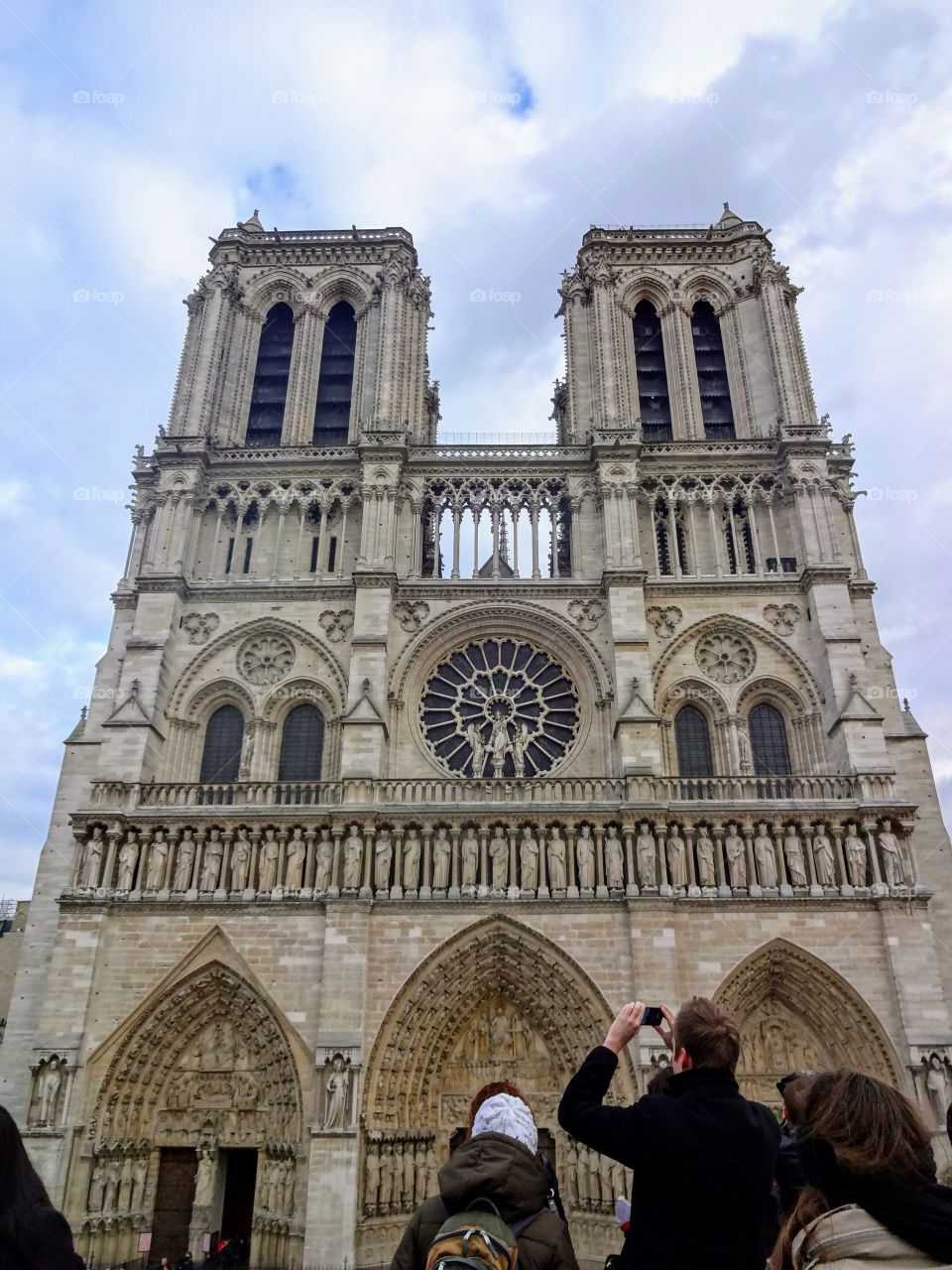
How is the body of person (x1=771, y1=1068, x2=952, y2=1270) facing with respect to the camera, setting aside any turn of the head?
away from the camera

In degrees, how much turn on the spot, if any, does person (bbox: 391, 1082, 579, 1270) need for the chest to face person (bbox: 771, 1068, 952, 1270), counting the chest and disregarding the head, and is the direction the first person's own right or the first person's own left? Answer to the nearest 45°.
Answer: approximately 135° to the first person's own right

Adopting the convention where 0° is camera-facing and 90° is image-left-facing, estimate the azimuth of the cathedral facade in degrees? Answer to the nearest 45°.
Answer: approximately 0°

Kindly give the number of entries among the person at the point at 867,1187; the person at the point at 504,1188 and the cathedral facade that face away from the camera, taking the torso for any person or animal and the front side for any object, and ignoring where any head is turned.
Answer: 2

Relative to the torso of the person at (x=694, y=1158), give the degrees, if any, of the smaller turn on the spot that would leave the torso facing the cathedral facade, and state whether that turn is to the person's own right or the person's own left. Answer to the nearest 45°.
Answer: approximately 45° to the person's own right

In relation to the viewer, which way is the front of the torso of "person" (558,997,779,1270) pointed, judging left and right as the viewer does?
facing away from the viewer and to the left of the viewer

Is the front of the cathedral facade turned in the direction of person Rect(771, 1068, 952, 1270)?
yes

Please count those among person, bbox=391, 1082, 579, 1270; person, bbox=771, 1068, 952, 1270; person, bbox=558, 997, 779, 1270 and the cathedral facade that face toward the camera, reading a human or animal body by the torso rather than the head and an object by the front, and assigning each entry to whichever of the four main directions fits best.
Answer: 1

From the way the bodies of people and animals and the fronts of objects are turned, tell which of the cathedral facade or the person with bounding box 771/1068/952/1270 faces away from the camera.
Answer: the person

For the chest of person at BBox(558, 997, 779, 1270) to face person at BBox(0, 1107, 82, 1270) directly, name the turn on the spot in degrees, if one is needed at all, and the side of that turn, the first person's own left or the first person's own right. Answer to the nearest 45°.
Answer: approximately 90° to the first person's own left

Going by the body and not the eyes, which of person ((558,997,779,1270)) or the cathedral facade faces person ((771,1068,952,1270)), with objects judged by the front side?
the cathedral facade

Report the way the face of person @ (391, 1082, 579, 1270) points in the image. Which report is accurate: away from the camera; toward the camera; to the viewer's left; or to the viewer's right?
away from the camera

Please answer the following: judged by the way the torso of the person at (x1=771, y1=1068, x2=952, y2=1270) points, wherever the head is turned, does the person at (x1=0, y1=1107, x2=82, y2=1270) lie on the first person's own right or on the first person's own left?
on the first person's own left

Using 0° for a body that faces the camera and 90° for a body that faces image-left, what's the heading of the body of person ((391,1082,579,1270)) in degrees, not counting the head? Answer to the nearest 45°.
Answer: approximately 180°
